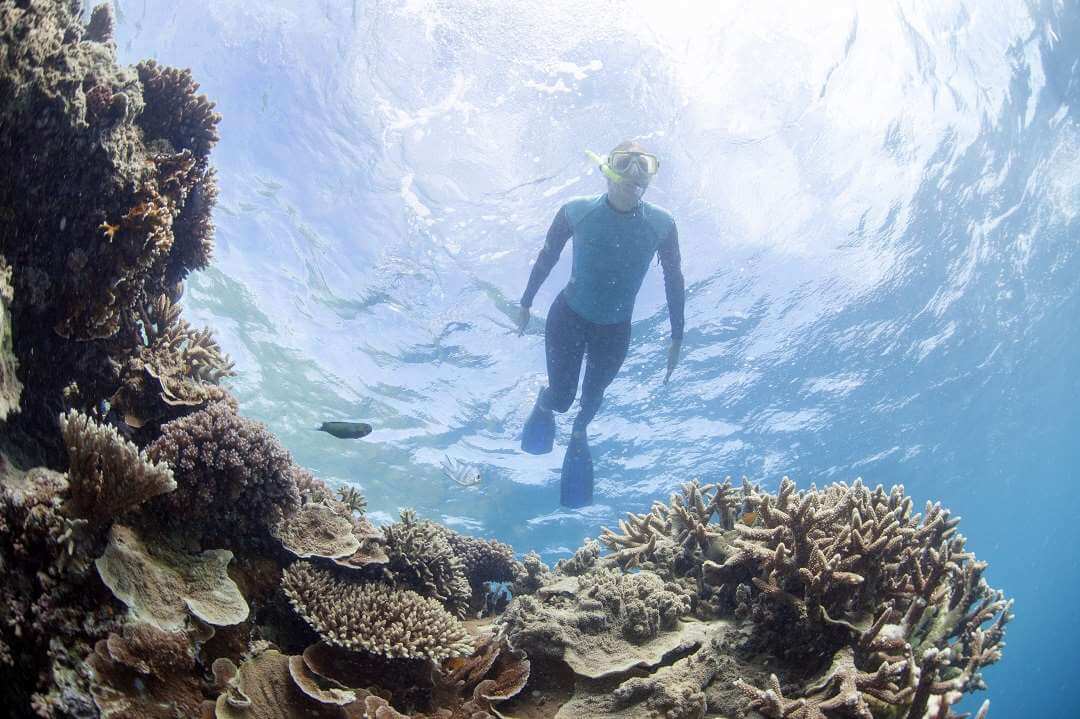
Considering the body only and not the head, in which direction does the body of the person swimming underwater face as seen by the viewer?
toward the camera

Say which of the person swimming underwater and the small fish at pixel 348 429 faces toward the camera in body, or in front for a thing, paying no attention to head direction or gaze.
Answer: the person swimming underwater

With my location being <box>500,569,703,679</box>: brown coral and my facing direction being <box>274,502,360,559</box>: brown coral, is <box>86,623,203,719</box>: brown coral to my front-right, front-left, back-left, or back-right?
front-left
